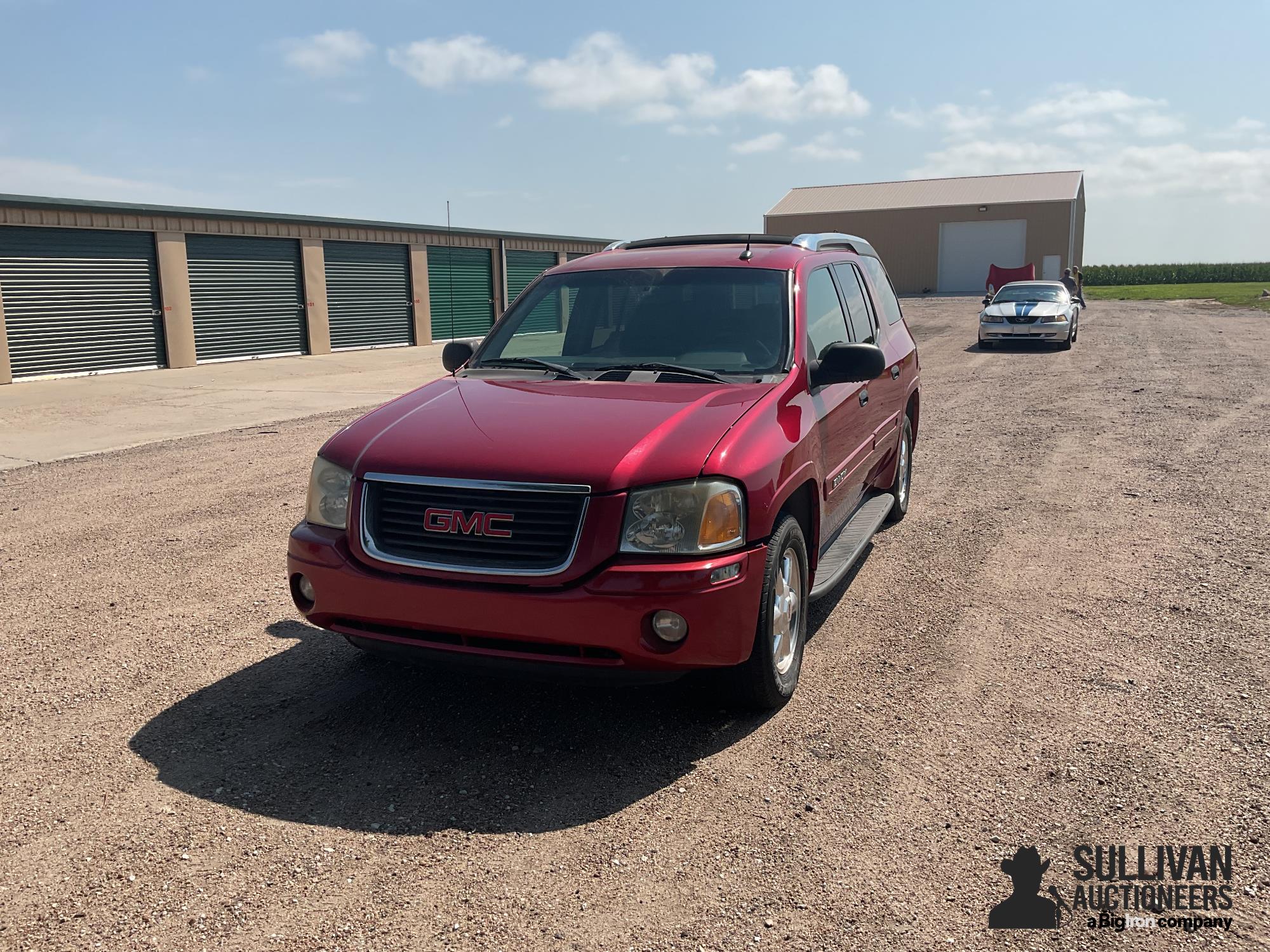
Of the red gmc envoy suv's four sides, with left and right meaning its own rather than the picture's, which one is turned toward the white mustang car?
back

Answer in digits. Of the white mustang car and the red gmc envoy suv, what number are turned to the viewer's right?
0

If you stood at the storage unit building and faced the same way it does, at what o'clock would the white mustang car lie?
The white mustang car is roughly at 11 o'clock from the storage unit building.

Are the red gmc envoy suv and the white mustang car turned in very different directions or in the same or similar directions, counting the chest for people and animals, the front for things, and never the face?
same or similar directions

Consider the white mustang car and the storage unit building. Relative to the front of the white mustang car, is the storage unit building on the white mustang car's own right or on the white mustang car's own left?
on the white mustang car's own right

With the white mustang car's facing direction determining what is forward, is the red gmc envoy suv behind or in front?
in front

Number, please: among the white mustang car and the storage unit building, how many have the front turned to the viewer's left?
0

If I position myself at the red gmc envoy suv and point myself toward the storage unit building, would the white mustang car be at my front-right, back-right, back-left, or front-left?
front-right

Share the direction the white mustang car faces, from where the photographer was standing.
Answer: facing the viewer

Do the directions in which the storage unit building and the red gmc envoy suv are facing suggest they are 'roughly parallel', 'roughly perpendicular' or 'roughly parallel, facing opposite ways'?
roughly perpendicular

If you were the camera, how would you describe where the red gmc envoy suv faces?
facing the viewer and to the left of the viewer

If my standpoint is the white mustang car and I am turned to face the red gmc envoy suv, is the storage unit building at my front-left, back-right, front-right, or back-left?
front-right

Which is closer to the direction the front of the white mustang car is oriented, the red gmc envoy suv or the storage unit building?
the red gmc envoy suv

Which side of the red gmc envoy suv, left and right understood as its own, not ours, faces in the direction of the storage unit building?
right

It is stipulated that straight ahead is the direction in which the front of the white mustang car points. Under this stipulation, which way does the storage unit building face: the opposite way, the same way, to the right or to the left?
to the left

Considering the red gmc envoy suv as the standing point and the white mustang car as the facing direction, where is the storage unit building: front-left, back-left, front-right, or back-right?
front-left
